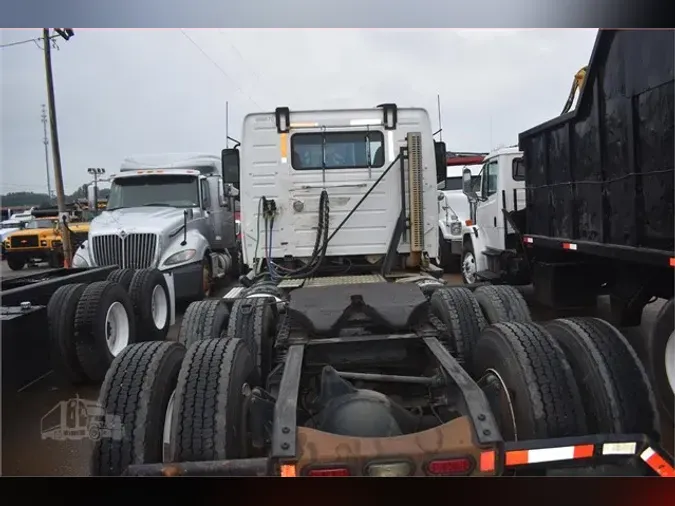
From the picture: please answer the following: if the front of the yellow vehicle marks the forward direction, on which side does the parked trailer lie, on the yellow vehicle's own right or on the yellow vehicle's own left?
on the yellow vehicle's own left

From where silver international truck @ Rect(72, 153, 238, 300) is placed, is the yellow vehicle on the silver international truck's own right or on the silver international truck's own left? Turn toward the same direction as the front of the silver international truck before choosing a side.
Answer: on the silver international truck's own right

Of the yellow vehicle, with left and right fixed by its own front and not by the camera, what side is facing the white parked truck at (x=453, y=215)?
left

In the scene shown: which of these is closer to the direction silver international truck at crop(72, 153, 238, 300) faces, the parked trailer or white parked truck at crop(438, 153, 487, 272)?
the parked trailer

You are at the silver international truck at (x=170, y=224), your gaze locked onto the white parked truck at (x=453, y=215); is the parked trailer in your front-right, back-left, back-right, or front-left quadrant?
back-right

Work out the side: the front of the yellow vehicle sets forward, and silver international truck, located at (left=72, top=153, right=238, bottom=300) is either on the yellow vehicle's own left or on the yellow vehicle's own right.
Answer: on the yellow vehicle's own left
